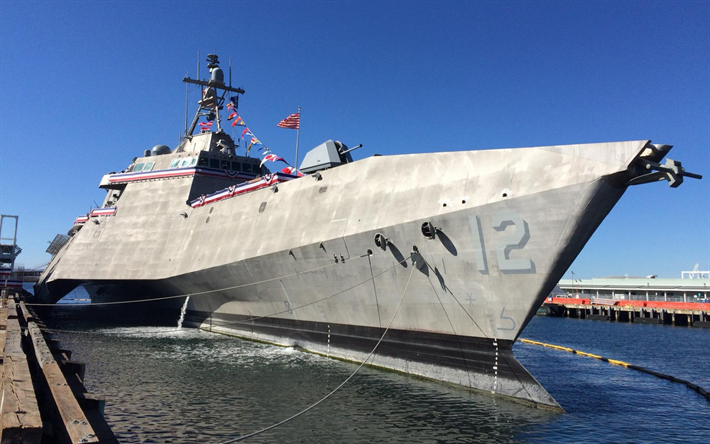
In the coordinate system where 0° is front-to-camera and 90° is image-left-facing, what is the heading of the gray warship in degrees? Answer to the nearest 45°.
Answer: approximately 315°

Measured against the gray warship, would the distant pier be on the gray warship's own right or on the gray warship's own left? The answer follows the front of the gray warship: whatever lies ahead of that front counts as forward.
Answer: on the gray warship's own left

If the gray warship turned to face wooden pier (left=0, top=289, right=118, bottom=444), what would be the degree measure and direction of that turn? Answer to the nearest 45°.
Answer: approximately 90° to its right
